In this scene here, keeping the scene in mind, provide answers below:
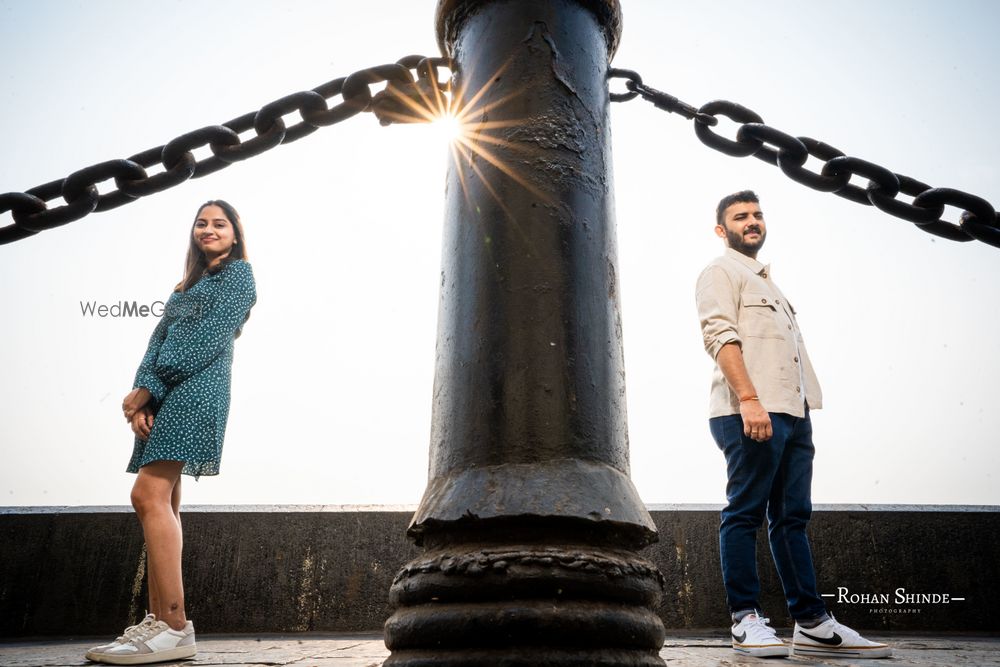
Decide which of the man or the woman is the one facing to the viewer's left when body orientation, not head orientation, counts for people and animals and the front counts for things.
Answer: the woman

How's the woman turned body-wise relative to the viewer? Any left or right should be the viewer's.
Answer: facing to the left of the viewer

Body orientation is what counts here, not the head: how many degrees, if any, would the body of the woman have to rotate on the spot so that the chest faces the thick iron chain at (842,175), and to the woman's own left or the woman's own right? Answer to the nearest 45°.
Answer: approximately 135° to the woman's own left

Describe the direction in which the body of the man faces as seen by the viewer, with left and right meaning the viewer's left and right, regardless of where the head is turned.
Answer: facing the viewer and to the right of the viewer

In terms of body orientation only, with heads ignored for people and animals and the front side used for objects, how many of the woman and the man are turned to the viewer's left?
1

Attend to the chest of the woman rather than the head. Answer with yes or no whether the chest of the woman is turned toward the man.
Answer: no

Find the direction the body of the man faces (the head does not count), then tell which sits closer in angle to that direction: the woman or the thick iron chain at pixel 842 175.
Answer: the thick iron chain
